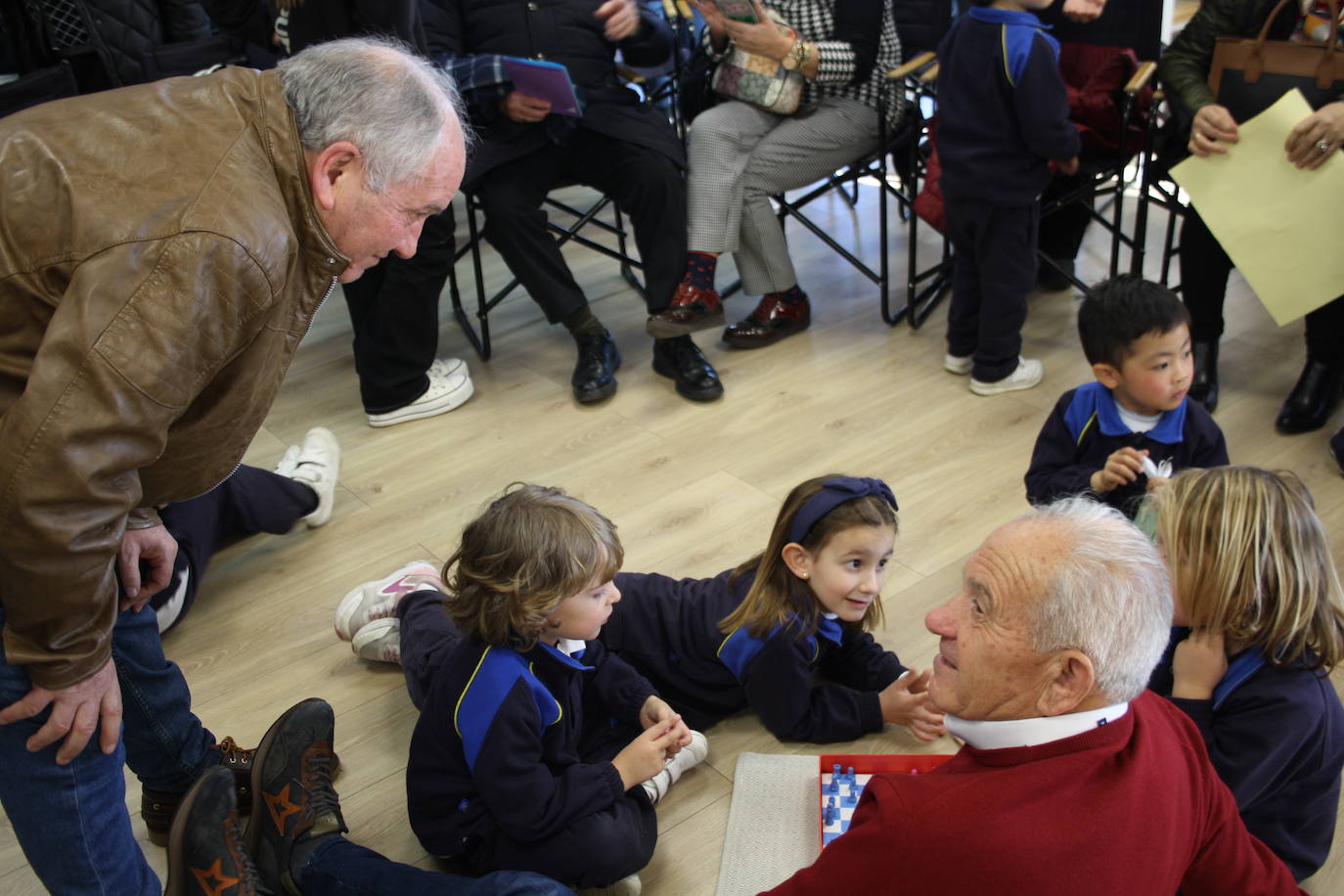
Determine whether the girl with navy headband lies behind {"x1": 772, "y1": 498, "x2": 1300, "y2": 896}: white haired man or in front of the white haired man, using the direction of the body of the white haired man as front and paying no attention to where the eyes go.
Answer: in front

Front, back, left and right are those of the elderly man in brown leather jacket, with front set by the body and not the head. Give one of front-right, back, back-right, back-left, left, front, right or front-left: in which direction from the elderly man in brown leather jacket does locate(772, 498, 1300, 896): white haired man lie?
front-right

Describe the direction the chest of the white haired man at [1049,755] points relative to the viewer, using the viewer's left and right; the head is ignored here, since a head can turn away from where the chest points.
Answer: facing away from the viewer and to the left of the viewer

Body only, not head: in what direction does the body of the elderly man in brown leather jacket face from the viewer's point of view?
to the viewer's right

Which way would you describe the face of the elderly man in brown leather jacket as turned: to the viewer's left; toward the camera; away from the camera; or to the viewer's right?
to the viewer's right

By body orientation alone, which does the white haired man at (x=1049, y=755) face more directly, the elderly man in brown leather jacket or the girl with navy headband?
the girl with navy headband

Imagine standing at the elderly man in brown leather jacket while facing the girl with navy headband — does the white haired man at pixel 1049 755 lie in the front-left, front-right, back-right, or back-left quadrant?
front-right
